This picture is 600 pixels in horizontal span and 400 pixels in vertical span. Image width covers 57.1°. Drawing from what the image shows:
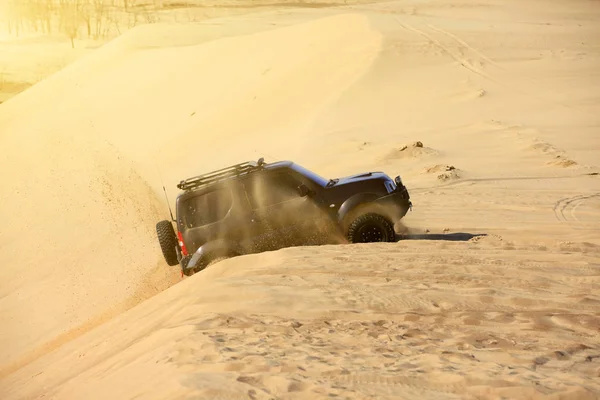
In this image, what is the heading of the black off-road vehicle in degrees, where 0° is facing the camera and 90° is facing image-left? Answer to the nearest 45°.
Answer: approximately 270°
